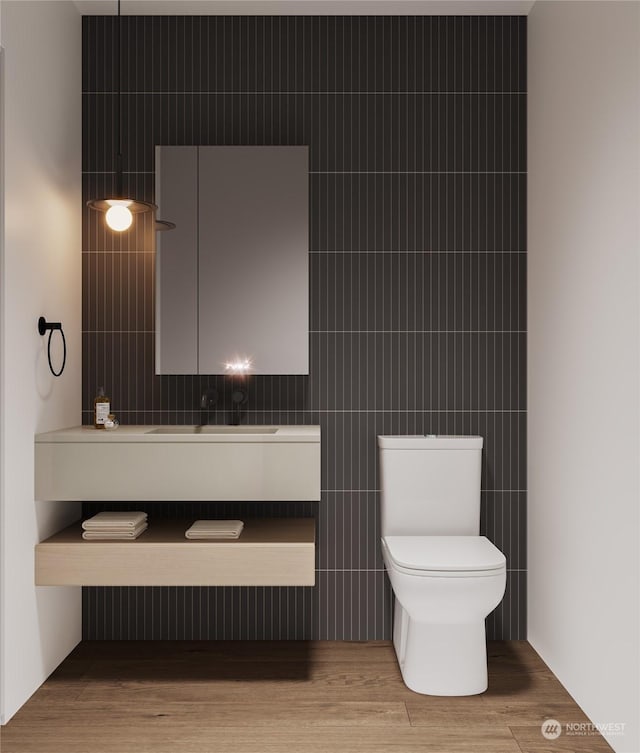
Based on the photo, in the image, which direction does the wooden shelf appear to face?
toward the camera

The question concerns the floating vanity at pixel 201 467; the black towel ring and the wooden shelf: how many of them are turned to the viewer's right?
1

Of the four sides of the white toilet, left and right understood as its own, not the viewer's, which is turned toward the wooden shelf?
right

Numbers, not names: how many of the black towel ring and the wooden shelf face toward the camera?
1

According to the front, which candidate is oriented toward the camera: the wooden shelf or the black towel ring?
the wooden shelf

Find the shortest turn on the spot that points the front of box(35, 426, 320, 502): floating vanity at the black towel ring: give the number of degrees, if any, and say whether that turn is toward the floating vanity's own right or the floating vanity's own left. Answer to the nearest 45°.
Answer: approximately 90° to the floating vanity's own right

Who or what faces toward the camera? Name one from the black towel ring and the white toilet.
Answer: the white toilet

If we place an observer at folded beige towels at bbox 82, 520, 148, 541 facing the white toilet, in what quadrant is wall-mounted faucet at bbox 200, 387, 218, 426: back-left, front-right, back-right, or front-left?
front-left

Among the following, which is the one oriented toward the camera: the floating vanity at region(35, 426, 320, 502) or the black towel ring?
the floating vanity

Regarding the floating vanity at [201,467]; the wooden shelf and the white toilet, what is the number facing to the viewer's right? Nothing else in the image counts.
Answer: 0

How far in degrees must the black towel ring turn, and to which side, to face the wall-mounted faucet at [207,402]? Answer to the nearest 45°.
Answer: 0° — it already faces it

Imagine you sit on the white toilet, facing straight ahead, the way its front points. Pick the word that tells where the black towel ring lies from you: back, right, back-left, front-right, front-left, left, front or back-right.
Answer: right

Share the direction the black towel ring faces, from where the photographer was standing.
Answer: facing to the right of the viewer

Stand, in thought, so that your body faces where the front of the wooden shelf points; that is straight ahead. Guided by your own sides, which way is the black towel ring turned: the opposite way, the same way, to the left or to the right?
to the left

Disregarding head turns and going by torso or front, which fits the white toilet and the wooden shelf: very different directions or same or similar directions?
same or similar directions

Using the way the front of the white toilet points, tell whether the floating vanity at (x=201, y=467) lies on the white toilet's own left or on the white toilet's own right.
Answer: on the white toilet's own right

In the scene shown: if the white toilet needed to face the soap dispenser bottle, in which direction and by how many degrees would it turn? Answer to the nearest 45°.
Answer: approximately 90° to its right
